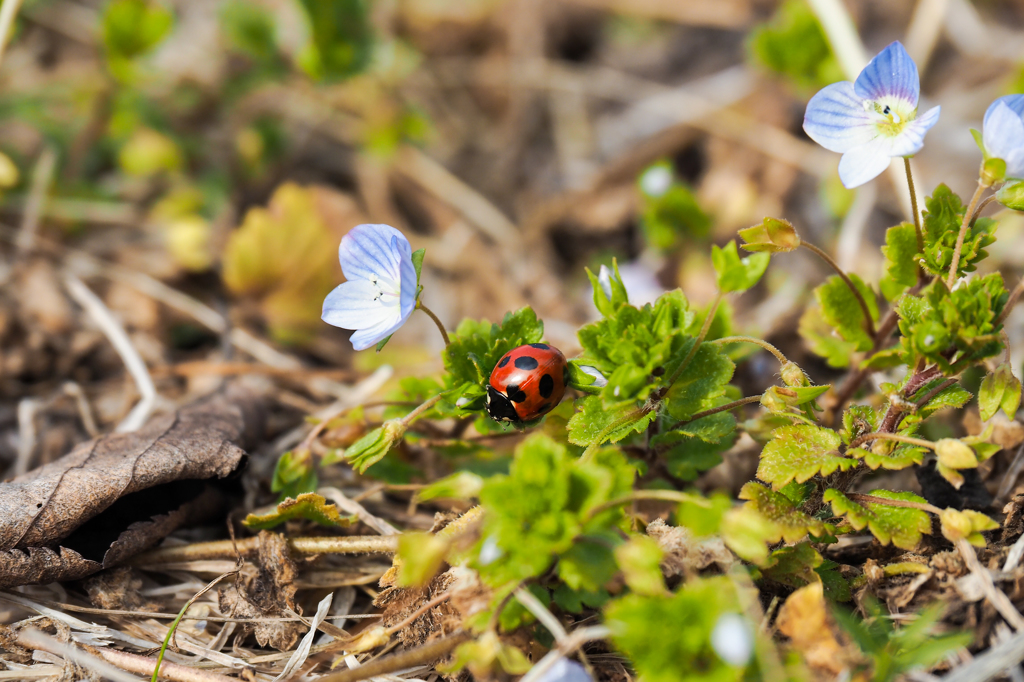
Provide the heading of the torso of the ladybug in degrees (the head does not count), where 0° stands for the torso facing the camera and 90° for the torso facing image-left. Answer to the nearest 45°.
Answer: approximately 45°

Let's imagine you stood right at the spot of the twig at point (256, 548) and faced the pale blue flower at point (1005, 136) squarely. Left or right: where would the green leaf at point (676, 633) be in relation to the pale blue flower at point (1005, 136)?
right

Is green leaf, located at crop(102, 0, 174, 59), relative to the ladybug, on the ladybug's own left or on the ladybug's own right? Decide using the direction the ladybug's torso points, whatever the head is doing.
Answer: on the ladybug's own right

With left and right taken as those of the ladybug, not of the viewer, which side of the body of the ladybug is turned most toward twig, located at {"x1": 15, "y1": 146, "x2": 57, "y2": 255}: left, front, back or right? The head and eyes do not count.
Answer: right

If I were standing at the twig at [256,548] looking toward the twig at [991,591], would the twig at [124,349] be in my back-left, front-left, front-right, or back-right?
back-left

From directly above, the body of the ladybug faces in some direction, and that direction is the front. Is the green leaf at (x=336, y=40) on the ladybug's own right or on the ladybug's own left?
on the ladybug's own right
